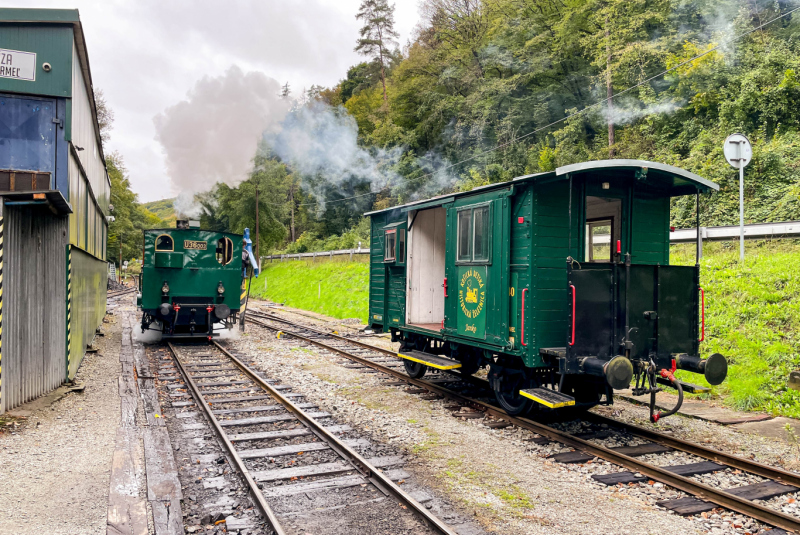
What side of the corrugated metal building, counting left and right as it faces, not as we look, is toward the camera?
front

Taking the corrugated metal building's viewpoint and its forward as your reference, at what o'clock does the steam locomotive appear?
The steam locomotive is roughly at 7 o'clock from the corrugated metal building.

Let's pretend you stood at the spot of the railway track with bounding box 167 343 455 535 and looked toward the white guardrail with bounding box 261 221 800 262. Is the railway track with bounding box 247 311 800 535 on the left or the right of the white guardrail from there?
right
